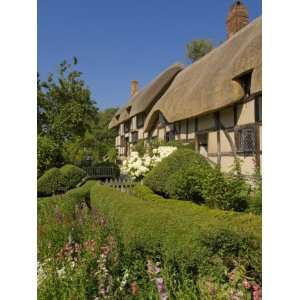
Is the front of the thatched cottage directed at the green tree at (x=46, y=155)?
no

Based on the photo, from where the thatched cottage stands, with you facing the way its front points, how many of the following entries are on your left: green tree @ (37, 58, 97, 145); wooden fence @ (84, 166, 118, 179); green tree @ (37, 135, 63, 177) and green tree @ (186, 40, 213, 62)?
0

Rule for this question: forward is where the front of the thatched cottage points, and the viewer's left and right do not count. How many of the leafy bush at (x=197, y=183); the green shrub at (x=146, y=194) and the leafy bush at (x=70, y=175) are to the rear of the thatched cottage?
0

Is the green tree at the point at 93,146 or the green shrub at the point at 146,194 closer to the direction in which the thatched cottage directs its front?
the green shrub

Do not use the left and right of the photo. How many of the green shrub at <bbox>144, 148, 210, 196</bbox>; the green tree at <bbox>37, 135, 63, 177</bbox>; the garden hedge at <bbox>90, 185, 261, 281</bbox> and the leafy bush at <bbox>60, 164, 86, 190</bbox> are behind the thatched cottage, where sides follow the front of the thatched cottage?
0

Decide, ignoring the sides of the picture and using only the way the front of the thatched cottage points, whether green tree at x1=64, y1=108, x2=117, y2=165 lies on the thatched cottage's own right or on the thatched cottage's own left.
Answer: on the thatched cottage's own right

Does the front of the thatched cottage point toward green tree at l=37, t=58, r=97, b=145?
no

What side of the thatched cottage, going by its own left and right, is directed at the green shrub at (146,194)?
front

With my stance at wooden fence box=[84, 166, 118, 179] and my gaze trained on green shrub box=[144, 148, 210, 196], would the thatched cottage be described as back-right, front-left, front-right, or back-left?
front-left

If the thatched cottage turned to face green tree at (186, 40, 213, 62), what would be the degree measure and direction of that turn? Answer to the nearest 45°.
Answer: approximately 135° to its right

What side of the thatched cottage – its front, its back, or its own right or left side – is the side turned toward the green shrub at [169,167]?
front

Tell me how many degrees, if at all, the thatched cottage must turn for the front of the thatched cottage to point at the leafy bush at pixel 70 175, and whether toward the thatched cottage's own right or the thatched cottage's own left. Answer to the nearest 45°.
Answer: approximately 45° to the thatched cottage's own right

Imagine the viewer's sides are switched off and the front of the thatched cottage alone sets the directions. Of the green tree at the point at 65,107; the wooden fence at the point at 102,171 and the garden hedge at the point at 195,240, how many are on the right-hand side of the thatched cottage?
2
